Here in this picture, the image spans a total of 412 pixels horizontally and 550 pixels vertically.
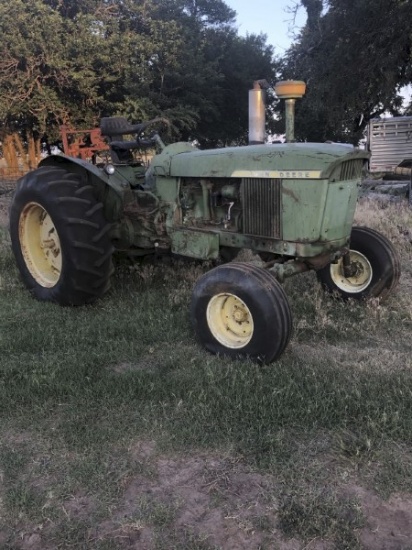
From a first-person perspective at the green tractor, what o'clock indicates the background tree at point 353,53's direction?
The background tree is roughly at 8 o'clock from the green tractor.

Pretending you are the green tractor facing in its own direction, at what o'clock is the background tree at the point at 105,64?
The background tree is roughly at 7 o'clock from the green tractor.

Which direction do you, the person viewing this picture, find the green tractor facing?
facing the viewer and to the right of the viewer

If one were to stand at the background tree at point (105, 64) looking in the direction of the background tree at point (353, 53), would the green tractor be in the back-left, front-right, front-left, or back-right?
front-right

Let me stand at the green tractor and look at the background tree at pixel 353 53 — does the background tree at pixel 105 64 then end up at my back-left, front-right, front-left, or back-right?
front-left
